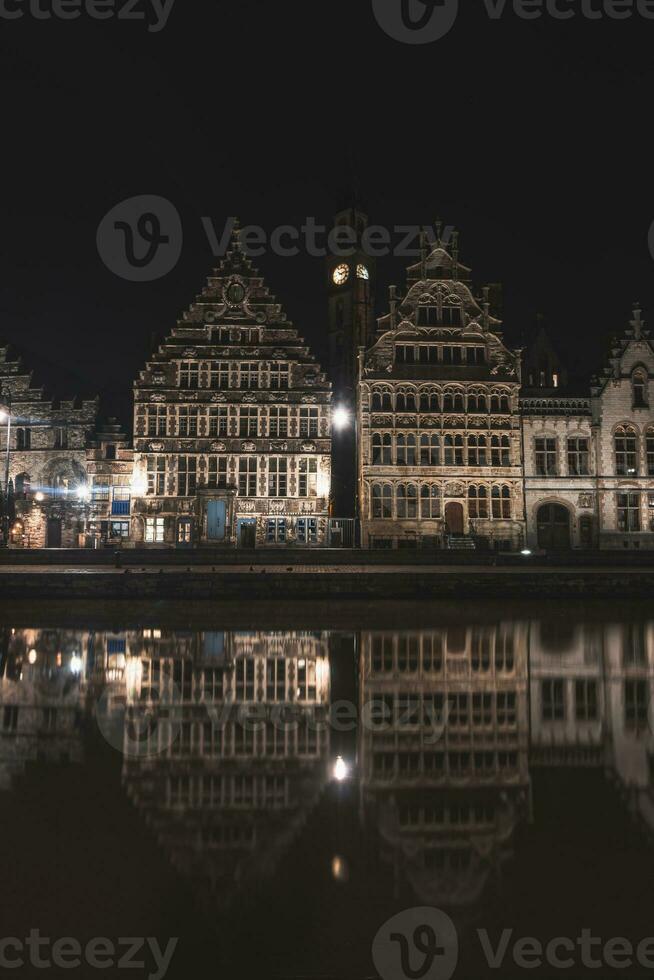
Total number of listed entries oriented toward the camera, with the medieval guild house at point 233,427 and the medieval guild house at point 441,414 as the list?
2

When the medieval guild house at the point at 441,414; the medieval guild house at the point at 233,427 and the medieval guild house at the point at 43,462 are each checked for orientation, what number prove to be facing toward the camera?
3

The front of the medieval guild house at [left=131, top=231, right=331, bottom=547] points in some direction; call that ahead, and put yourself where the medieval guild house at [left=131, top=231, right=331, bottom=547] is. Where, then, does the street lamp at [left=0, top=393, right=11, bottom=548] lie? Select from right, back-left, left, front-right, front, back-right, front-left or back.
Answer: right

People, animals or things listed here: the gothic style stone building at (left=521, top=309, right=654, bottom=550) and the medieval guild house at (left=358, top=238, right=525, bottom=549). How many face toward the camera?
2

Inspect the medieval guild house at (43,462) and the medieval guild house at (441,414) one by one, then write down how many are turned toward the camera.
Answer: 2

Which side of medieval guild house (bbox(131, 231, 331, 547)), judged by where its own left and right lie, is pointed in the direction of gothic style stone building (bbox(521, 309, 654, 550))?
left

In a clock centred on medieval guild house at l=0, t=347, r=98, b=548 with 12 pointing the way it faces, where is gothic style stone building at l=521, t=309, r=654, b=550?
gothic style stone building at l=521, t=309, r=654, b=550 is roughly at 10 o'clock from medieval guild house at l=0, t=347, r=98, b=548.

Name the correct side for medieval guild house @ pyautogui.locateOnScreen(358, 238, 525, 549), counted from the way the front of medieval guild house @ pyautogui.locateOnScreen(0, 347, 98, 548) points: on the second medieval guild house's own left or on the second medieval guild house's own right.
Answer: on the second medieval guild house's own left

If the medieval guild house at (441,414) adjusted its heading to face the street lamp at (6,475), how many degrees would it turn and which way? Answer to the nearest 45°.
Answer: approximately 90° to its right

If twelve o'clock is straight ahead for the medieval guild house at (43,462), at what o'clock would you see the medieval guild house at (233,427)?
the medieval guild house at (233,427) is roughly at 10 o'clock from the medieval guild house at (43,462).
